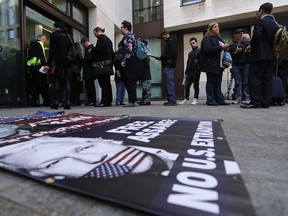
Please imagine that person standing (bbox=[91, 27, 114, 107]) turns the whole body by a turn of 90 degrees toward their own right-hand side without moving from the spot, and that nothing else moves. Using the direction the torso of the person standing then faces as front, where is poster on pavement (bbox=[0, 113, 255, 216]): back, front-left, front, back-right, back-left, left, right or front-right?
back

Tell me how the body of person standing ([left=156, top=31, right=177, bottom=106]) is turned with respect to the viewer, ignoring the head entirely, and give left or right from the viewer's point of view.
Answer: facing to the left of the viewer

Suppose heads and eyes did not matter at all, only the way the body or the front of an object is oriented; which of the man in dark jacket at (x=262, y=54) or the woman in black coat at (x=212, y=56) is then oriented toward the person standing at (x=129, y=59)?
the man in dark jacket

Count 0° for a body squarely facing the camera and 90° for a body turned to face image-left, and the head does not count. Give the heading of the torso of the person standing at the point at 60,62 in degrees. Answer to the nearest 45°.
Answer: approximately 135°

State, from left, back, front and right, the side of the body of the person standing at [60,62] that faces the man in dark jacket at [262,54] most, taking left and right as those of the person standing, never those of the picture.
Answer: back

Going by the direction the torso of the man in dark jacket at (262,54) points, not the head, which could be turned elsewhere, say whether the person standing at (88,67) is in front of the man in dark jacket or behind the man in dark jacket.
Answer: in front

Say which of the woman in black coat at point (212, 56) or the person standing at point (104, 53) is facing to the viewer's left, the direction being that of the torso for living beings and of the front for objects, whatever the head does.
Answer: the person standing

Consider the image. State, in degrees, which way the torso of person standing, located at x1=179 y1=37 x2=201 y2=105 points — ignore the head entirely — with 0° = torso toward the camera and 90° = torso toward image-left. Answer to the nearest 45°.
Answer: approximately 45°

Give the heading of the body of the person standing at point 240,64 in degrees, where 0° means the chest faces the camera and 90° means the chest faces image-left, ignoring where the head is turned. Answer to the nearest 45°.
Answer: approximately 45°

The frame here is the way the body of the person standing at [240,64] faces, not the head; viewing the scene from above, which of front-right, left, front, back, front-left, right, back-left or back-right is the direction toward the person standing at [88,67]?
front-right

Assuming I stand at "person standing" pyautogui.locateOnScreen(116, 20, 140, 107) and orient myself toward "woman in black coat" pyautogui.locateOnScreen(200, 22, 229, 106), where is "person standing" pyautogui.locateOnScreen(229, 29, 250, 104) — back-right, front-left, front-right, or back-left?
front-left

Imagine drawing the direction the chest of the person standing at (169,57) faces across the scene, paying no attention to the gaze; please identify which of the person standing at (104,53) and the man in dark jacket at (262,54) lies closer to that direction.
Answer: the person standing

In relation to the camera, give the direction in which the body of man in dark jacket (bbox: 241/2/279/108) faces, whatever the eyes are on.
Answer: to the viewer's left

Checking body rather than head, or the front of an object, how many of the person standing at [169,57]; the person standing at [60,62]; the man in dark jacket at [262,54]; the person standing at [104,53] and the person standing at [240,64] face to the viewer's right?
0

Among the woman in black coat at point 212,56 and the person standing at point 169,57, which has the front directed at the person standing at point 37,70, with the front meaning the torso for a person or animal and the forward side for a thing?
the person standing at point 169,57

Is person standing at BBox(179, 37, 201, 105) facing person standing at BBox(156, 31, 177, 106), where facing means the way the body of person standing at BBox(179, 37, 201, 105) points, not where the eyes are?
yes

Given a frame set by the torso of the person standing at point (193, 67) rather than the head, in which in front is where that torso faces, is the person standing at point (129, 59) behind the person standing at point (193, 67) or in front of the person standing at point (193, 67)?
in front
